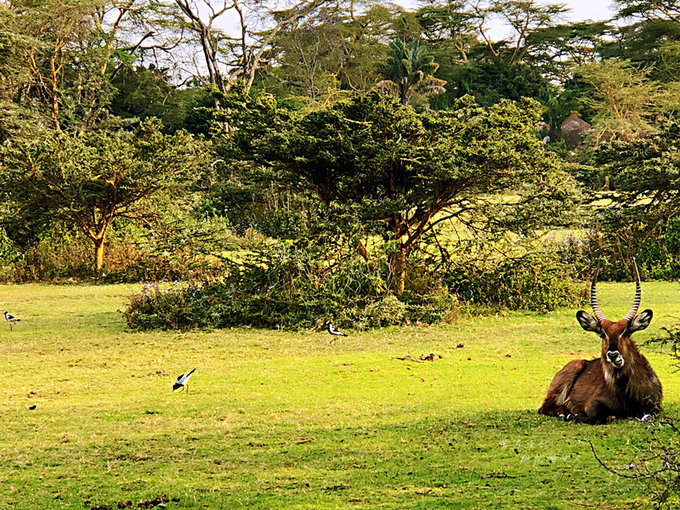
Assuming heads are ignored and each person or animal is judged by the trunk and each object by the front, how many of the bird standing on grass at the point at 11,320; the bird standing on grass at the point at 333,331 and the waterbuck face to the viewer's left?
2

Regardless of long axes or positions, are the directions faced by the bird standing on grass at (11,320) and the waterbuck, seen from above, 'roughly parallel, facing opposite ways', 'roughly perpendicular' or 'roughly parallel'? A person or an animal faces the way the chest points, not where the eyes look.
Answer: roughly perpendicular

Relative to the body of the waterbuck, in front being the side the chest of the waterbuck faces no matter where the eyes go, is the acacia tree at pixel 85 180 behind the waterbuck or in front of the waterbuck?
behind

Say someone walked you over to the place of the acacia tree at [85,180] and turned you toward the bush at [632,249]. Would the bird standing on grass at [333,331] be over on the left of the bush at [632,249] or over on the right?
right

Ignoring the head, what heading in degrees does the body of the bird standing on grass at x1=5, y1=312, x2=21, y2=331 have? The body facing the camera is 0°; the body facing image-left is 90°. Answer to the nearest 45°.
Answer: approximately 90°

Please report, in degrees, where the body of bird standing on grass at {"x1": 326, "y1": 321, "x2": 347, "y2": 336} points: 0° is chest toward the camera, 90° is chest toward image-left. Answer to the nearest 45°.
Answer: approximately 90°
